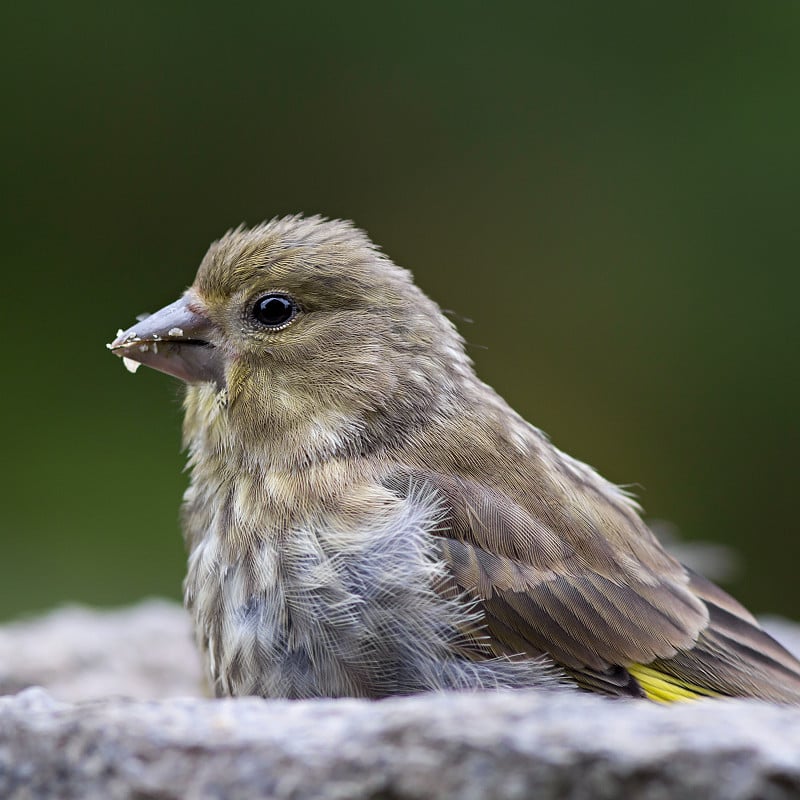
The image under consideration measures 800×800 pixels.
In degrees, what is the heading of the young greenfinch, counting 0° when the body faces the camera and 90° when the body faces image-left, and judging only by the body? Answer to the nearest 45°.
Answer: approximately 90°
